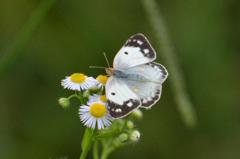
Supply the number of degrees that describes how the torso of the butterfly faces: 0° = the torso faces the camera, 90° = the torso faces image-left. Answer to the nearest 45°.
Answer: approximately 90°

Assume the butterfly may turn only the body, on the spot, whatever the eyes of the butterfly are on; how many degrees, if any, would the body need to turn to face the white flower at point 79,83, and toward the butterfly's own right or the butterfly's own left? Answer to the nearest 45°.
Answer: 0° — it already faces it

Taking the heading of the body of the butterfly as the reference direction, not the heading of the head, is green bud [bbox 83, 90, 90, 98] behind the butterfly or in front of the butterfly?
in front

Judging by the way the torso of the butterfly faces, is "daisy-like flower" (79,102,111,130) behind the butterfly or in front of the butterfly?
in front
